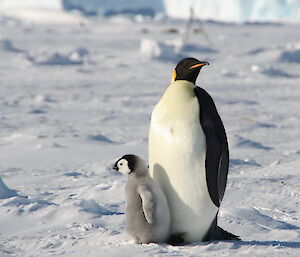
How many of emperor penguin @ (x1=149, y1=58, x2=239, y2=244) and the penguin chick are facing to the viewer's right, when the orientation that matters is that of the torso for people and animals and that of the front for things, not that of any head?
0

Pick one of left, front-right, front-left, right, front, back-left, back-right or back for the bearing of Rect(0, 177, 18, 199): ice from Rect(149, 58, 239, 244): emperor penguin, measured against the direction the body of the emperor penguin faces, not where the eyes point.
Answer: right

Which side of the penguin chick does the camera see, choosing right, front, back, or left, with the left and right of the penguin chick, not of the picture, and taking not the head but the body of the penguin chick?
left

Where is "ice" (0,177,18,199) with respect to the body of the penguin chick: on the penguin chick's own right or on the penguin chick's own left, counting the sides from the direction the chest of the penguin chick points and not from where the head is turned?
on the penguin chick's own right
